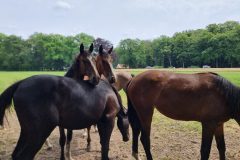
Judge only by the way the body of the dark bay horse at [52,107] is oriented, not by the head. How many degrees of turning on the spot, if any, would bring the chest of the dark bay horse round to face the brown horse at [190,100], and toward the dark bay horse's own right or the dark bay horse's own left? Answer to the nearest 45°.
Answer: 0° — it already faces it

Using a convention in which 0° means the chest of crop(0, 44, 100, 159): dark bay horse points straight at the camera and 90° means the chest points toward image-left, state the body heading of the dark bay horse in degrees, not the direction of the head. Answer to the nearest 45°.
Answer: approximately 270°

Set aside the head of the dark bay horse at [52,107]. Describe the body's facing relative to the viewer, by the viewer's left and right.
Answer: facing to the right of the viewer

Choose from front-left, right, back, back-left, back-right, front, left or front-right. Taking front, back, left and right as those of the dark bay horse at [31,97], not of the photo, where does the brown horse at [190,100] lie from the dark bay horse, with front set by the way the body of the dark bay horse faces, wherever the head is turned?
front
